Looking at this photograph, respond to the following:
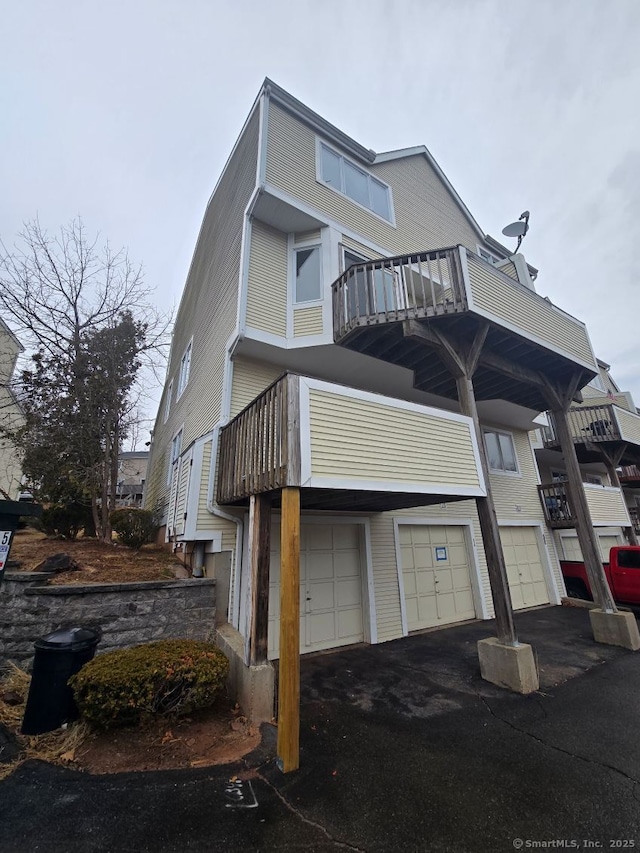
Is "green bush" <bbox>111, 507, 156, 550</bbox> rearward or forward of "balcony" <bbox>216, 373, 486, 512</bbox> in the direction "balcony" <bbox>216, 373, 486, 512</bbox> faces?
rearward

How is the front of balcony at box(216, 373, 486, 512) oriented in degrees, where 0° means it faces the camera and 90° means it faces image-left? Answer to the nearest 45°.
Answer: approximately 315°

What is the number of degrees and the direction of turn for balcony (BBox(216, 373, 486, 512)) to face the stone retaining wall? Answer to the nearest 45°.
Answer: approximately 135° to its right

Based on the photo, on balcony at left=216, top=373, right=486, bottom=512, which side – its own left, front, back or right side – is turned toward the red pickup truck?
left
